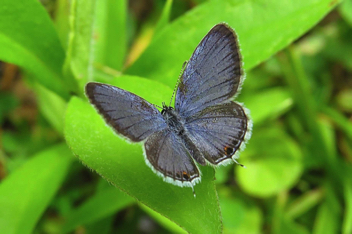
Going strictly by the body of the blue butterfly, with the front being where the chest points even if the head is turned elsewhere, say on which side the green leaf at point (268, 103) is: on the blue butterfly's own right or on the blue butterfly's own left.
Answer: on the blue butterfly's own right

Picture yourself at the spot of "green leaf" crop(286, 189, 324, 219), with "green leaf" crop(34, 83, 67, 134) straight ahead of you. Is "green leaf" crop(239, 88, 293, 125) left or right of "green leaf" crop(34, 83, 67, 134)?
right

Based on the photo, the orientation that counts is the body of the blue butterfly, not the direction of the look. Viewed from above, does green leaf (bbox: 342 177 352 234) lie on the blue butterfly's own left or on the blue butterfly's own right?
on the blue butterfly's own right

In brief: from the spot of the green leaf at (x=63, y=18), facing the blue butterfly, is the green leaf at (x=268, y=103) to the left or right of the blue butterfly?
left

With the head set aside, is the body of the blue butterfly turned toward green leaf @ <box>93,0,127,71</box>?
yes

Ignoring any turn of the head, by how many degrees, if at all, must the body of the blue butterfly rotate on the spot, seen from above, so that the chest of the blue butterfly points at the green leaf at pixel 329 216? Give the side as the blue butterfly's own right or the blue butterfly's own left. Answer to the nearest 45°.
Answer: approximately 90° to the blue butterfly's own right

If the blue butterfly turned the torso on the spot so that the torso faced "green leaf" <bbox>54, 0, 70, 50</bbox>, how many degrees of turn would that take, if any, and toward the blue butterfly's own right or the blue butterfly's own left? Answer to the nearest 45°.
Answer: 0° — it already faces it

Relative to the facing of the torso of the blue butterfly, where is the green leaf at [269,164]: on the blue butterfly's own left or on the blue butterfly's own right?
on the blue butterfly's own right

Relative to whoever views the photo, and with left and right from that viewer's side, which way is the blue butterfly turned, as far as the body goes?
facing away from the viewer and to the left of the viewer

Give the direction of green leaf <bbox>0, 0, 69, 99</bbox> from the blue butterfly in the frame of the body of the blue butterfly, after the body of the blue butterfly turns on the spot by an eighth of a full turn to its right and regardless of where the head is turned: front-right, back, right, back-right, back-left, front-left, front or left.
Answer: left
